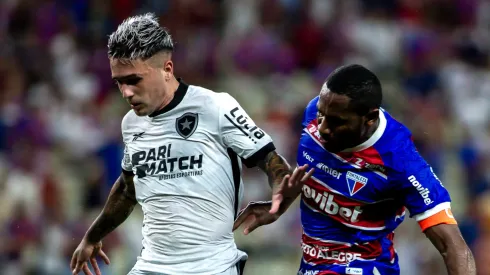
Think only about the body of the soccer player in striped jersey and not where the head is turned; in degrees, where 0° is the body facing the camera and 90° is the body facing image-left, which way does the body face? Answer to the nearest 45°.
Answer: approximately 45°
